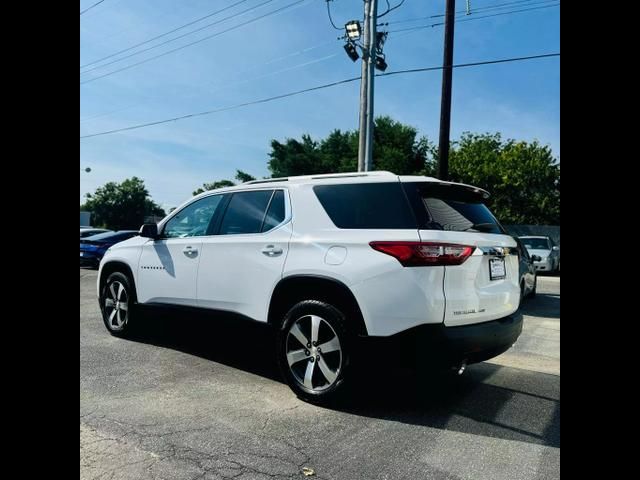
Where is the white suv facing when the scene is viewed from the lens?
facing away from the viewer and to the left of the viewer

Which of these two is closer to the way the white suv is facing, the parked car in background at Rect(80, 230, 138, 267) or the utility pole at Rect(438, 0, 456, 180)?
the parked car in background

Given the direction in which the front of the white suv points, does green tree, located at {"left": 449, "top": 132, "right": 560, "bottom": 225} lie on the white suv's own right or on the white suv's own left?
on the white suv's own right

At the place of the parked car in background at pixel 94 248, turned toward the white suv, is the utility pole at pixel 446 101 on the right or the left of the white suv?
left

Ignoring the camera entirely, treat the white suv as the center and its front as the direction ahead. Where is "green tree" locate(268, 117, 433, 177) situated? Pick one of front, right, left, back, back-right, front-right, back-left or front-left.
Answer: front-right

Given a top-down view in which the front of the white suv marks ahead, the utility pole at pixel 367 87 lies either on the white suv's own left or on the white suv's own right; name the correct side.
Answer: on the white suv's own right

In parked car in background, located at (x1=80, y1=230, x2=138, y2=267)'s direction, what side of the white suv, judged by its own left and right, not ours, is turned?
front
